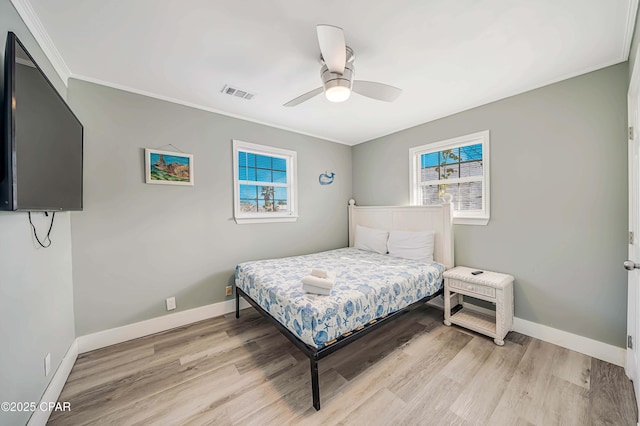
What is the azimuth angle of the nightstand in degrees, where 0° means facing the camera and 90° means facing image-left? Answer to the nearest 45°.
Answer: approximately 45°

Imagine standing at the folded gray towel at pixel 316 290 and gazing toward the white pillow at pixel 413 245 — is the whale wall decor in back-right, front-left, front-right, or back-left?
front-left

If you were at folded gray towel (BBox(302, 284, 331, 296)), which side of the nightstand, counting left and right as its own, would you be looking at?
front

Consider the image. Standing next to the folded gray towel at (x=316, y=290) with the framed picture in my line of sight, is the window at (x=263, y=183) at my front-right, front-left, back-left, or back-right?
front-right

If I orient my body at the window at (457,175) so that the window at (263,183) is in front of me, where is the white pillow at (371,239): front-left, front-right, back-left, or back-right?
front-right

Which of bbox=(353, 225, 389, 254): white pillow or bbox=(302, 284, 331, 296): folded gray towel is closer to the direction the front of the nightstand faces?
the folded gray towel

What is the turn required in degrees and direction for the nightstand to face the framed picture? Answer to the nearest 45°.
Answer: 0° — it already faces it

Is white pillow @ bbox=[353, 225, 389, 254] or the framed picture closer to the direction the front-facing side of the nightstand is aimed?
the framed picture

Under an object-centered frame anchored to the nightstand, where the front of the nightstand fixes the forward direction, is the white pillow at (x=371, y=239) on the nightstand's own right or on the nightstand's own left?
on the nightstand's own right

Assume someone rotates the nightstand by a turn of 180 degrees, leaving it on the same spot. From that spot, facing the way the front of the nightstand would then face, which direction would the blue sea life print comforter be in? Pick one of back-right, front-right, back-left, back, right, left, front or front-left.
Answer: back

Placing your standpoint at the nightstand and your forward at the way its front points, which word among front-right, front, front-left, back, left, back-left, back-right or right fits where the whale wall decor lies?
front-right

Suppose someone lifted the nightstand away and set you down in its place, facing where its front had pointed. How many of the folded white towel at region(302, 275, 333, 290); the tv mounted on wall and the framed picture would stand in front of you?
3

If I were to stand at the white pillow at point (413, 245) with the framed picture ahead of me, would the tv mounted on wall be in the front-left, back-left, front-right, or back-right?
front-left
